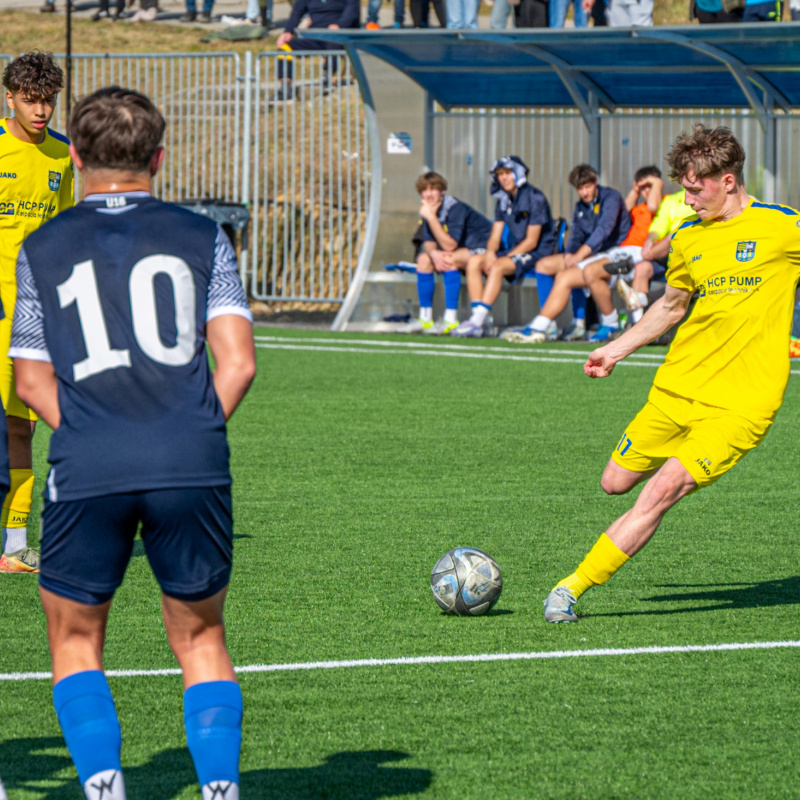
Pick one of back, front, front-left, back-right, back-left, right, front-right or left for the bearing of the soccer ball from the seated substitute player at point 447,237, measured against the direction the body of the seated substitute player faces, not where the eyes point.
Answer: front-left

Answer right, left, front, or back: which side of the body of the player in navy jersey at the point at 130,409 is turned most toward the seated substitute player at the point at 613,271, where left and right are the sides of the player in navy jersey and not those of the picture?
front

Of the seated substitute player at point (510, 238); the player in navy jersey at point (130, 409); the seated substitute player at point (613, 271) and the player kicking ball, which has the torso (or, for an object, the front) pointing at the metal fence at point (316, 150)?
the player in navy jersey

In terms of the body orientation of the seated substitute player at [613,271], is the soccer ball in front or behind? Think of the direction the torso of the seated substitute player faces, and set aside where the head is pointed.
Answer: in front

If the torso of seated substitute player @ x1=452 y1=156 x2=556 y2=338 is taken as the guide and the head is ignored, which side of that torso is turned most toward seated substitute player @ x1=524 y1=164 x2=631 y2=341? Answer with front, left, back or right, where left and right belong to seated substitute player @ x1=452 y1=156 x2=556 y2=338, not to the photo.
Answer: left

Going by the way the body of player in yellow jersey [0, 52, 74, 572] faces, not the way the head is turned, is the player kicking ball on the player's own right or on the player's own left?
on the player's own left

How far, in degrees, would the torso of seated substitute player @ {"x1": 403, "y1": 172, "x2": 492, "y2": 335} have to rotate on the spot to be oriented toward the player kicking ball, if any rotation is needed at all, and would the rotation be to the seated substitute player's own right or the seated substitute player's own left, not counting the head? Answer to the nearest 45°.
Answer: approximately 45° to the seated substitute player's own left

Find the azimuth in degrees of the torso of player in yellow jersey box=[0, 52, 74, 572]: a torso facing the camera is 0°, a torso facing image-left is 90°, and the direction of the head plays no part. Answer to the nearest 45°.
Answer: approximately 0°

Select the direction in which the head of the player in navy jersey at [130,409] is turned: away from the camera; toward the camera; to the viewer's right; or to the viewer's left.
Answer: away from the camera

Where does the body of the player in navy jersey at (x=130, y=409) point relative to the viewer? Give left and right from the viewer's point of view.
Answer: facing away from the viewer
